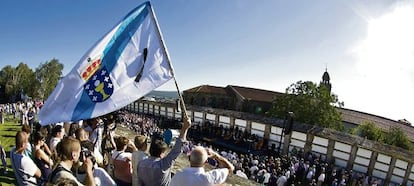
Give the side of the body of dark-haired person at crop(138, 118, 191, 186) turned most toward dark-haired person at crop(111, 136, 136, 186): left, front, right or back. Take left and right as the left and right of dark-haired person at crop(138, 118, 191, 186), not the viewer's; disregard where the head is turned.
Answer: left

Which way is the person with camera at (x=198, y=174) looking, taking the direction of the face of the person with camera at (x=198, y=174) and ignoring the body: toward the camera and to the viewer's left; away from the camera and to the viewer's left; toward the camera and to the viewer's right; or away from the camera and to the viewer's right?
away from the camera and to the viewer's right

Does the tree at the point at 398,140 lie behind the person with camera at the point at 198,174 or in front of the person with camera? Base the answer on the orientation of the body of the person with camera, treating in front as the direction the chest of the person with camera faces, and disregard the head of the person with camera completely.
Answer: in front

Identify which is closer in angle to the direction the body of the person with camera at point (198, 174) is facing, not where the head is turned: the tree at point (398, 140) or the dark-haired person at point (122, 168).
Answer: the tree

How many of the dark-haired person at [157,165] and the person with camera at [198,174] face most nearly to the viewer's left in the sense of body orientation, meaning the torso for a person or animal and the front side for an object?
0

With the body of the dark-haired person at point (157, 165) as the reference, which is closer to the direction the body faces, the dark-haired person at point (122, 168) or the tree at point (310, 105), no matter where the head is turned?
the tree

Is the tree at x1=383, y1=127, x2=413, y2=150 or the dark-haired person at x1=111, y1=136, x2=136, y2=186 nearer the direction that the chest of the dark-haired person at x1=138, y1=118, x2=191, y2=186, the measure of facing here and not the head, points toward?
the tree

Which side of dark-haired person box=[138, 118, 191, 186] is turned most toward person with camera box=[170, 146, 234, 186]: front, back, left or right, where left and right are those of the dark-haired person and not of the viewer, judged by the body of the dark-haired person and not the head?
right

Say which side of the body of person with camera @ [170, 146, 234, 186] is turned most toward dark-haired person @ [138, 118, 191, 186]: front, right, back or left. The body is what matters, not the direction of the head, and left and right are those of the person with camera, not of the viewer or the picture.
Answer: left

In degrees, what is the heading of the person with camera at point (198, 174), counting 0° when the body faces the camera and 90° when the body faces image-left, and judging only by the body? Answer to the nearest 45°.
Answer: approximately 225°

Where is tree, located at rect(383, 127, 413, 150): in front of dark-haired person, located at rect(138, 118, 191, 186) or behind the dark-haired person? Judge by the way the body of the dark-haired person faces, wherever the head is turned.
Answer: in front

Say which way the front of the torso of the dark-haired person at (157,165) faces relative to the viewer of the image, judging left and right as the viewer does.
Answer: facing away from the viewer and to the right of the viewer

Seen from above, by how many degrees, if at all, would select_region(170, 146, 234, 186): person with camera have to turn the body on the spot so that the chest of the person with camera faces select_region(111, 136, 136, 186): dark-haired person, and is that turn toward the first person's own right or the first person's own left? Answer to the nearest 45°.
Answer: approximately 90° to the first person's own left
